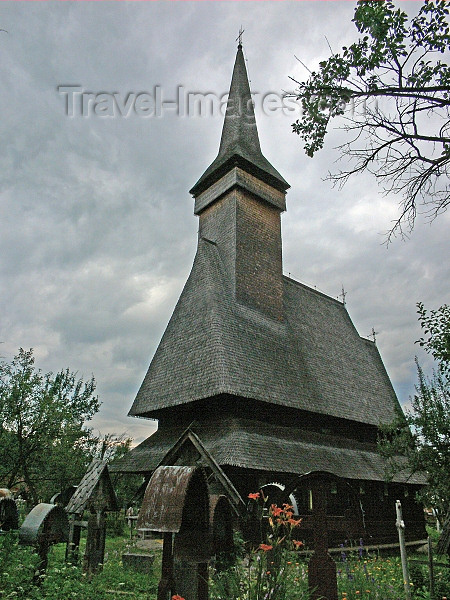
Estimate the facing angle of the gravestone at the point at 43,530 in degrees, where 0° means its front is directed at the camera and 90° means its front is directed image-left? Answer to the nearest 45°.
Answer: approximately 315°

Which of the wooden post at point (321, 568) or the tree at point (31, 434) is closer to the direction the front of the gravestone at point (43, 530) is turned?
the wooden post

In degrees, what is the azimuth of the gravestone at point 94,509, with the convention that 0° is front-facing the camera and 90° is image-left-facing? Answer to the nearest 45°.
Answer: approximately 315°

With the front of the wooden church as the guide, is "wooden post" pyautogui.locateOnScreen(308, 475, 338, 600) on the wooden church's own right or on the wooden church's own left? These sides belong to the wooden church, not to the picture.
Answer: on the wooden church's own left
